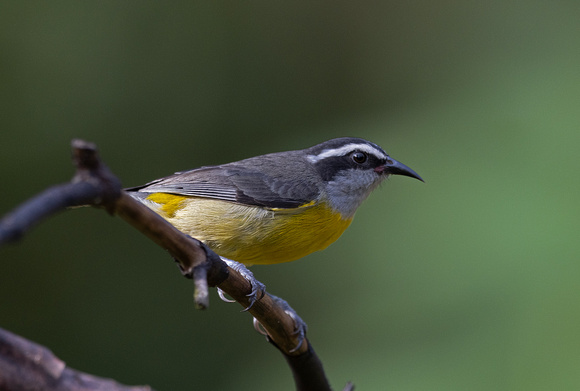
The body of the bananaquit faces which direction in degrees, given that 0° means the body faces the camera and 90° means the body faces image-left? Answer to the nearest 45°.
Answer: approximately 270°

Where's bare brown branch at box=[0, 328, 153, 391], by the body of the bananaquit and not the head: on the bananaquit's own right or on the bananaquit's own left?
on the bananaquit's own right
